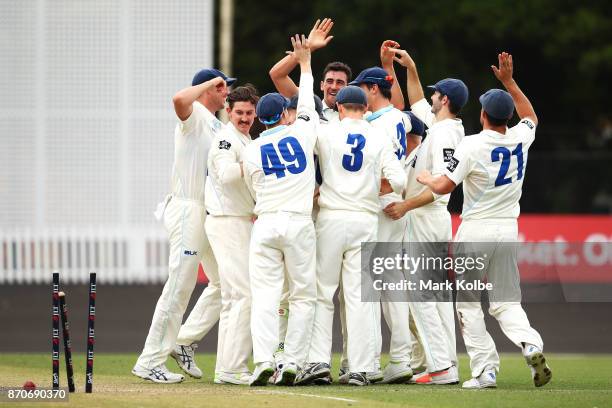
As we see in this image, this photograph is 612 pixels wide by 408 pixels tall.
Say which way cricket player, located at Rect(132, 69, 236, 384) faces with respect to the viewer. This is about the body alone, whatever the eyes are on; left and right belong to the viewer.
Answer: facing to the right of the viewer

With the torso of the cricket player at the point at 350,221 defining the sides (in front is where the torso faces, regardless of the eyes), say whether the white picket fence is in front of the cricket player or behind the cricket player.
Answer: in front

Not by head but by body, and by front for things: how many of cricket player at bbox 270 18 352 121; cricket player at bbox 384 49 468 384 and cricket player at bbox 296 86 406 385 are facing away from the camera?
1

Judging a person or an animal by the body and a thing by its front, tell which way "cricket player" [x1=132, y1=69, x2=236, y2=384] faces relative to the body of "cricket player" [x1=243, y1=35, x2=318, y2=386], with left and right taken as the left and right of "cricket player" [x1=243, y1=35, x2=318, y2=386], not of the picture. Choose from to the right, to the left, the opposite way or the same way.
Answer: to the right

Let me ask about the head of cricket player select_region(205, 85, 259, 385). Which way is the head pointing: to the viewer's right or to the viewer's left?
to the viewer's right

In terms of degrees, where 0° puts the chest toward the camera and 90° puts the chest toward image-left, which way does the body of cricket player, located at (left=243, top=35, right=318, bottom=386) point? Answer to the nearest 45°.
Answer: approximately 180°

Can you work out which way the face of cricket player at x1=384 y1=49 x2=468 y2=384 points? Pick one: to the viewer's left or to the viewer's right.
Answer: to the viewer's left

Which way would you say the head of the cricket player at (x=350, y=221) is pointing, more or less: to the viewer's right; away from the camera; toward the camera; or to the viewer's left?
away from the camera

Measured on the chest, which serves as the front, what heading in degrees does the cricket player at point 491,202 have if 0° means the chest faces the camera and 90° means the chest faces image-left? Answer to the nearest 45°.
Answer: approximately 135°

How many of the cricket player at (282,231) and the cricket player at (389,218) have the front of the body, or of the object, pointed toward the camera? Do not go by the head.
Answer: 0

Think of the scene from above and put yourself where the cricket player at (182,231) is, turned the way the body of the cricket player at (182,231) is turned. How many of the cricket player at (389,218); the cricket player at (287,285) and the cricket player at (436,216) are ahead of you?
3

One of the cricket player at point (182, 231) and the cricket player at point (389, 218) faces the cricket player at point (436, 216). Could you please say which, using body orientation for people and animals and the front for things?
the cricket player at point (182, 231)

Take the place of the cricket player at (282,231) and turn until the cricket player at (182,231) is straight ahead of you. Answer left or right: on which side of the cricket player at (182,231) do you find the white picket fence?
right

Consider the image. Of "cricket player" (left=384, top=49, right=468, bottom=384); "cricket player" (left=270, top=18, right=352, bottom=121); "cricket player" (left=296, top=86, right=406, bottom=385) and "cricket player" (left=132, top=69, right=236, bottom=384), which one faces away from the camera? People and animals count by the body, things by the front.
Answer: "cricket player" (left=296, top=86, right=406, bottom=385)
